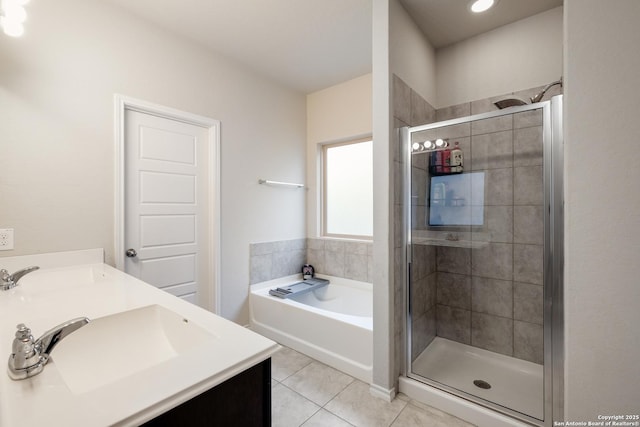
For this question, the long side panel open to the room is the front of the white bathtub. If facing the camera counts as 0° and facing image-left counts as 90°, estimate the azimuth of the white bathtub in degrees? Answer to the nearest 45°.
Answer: approximately 45°

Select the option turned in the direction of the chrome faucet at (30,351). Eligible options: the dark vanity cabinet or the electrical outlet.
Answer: the electrical outlet

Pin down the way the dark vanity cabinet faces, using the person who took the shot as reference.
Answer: facing away from the viewer and to the right of the viewer

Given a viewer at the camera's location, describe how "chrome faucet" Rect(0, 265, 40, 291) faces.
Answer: facing to the right of the viewer

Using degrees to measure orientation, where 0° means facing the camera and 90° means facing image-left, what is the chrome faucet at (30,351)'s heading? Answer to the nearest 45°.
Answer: approximately 270°
